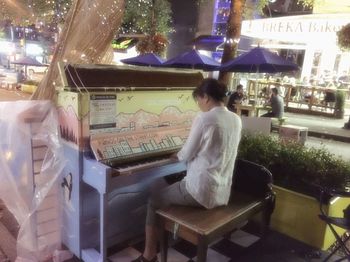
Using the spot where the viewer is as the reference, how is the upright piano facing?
facing the viewer and to the right of the viewer

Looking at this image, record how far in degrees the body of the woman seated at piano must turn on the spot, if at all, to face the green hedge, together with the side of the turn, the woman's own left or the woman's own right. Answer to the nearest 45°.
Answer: approximately 90° to the woman's own right

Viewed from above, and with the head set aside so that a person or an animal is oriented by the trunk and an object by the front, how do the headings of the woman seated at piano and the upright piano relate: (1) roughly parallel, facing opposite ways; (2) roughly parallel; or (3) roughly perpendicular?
roughly parallel, facing opposite ways

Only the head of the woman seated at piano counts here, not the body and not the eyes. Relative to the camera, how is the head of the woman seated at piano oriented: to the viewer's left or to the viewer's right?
to the viewer's left

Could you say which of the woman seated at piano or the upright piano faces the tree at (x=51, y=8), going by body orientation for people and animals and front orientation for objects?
the woman seated at piano

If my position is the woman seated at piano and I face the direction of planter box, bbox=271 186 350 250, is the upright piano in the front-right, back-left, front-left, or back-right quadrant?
back-left

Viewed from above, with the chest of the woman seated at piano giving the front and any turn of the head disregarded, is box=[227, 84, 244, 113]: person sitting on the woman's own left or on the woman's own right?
on the woman's own right

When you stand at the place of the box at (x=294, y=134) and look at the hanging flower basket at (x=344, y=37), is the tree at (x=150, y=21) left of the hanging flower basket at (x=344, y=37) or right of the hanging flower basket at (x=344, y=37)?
left

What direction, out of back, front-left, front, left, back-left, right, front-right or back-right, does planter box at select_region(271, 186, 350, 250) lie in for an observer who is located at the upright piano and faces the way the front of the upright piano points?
front-left

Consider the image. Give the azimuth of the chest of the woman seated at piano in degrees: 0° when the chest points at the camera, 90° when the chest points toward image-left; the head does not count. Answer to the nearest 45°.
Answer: approximately 135°

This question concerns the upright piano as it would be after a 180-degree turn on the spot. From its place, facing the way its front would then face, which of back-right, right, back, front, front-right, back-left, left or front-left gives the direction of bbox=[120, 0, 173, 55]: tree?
front-right

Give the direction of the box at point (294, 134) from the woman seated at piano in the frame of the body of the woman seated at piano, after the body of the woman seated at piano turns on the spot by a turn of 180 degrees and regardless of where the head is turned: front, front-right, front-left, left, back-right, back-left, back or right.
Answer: left

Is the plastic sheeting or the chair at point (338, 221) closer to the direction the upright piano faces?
the chair

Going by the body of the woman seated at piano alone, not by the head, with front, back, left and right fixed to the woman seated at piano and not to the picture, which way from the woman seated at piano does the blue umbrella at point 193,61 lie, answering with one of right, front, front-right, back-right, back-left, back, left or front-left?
front-right

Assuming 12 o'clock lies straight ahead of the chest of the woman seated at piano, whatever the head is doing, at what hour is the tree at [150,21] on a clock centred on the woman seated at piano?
The tree is roughly at 1 o'clock from the woman seated at piano.

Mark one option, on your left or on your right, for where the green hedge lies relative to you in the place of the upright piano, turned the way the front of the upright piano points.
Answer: on your left

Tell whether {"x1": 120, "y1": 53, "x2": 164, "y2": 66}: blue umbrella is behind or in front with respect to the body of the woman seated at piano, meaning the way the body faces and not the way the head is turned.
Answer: in front
